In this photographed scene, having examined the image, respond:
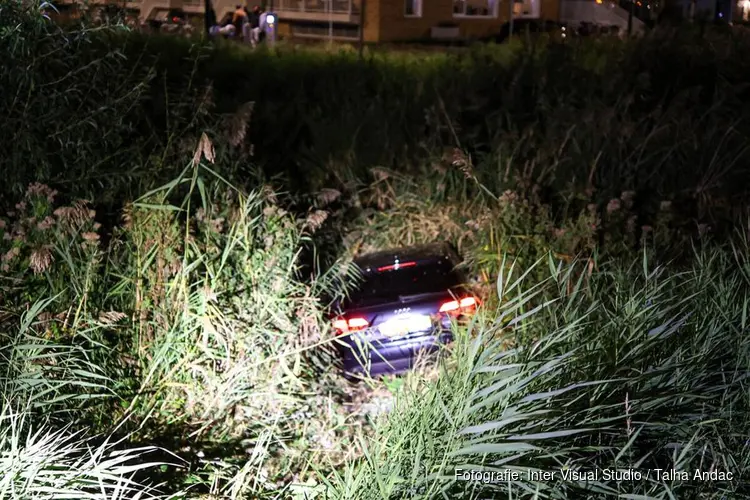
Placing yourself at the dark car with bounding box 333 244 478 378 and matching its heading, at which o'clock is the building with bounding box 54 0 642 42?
The building is roughly at 12 o'clock from the dark car.

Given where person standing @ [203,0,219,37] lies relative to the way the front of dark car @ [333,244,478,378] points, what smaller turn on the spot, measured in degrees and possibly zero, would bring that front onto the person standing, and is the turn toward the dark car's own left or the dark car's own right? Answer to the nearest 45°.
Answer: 0° — it already faces them

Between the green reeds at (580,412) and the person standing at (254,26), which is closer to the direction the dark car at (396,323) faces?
the person standing

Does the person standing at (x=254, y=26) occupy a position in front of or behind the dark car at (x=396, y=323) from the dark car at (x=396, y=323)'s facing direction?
in front

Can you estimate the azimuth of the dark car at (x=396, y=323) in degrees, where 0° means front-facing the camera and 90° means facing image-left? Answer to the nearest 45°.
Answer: approximately 180°

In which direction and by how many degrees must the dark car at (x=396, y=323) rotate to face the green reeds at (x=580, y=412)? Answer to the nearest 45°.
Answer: approximately 180°

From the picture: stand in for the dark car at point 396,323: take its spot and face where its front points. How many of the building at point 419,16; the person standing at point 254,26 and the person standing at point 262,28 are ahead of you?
3

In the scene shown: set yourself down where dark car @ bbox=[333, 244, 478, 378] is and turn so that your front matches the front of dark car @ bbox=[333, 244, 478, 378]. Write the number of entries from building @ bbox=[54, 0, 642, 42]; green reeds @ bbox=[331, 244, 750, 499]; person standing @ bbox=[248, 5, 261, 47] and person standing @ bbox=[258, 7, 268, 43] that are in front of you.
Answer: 3

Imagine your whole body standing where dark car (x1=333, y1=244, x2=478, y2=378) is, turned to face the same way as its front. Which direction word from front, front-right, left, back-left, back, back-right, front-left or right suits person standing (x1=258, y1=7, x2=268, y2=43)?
front

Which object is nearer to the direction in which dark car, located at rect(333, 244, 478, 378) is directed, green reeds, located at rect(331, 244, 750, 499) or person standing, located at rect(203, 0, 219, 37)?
the person standing

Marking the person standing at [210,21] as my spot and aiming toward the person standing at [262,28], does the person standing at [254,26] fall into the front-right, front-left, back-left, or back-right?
front-left
